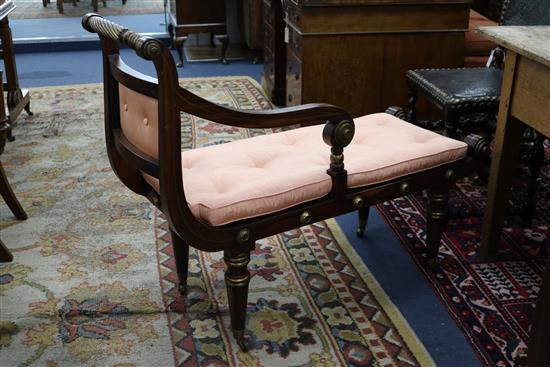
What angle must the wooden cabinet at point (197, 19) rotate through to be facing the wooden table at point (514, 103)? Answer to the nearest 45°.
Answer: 0° — it already faces it

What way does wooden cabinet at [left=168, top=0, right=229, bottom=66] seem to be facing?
toward the camera

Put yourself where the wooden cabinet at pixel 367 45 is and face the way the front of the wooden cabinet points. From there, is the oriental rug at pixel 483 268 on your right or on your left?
on your left

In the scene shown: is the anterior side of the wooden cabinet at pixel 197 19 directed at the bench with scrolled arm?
yes
